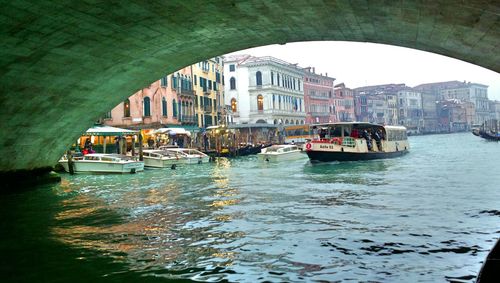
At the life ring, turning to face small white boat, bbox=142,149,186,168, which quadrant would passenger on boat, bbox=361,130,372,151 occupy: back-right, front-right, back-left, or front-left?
back-right

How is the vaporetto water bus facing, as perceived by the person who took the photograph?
facing the viewer and to the left of the viewer

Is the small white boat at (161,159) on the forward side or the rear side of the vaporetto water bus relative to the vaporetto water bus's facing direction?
on the forward side

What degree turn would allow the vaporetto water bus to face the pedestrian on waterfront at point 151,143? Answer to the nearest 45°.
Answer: approximately 45° to its right

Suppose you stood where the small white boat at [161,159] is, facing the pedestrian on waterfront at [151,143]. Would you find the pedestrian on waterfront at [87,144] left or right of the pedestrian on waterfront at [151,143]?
left

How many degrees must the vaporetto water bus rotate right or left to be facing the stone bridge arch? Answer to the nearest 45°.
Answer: approximately 45° to its left

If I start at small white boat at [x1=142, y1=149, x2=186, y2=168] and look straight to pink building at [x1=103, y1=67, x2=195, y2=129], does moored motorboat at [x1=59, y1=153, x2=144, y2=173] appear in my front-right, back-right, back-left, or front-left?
back-left

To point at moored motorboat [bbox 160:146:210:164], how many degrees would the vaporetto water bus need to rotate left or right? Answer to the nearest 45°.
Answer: approximately 45° to its right

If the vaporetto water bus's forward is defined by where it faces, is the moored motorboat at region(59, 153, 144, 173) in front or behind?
in front

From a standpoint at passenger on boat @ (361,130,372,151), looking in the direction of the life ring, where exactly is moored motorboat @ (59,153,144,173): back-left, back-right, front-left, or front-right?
front-right
